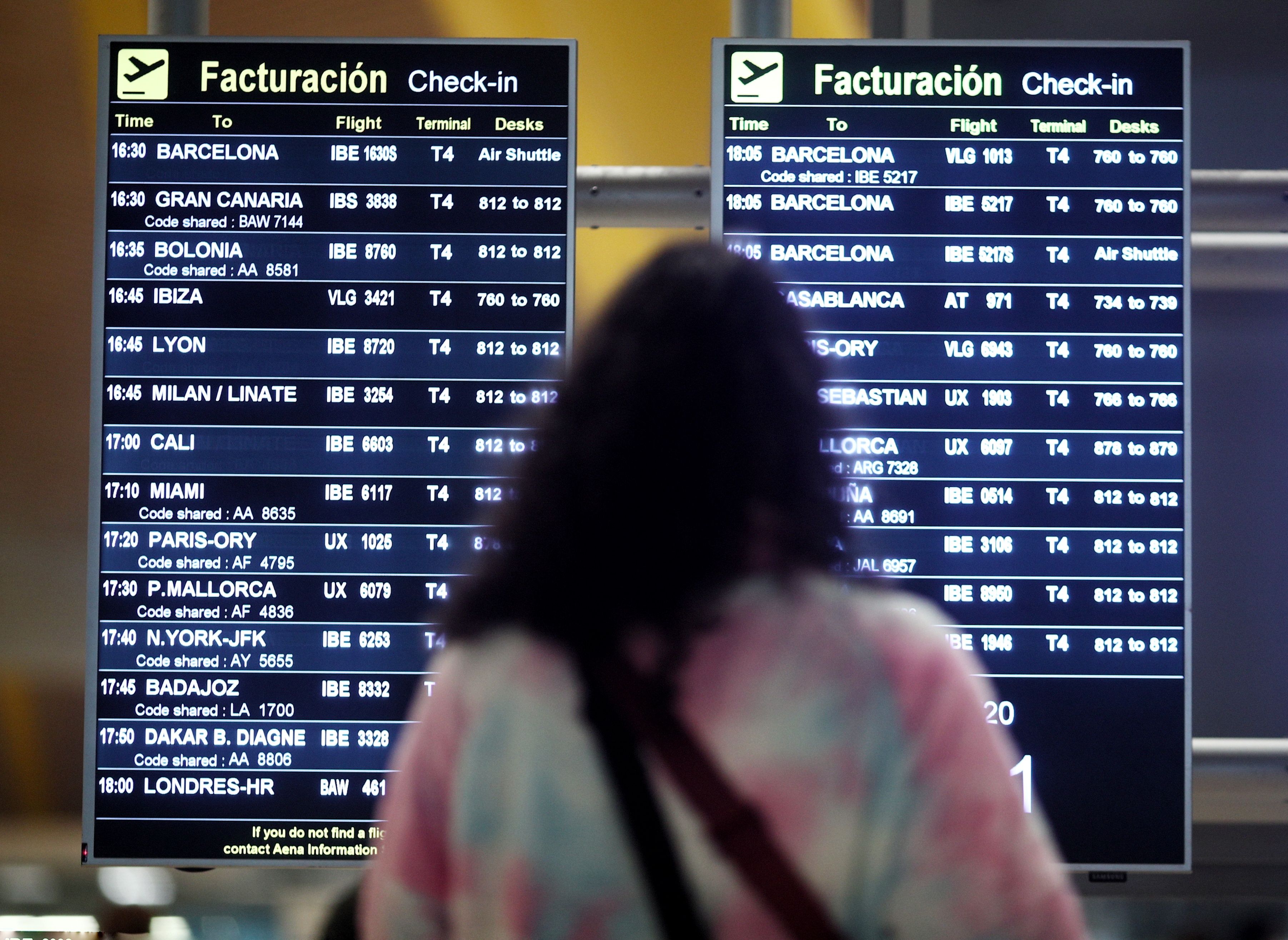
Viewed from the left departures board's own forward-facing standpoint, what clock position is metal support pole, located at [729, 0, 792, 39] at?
The metal support pole is roughly at 9 o'clock from the left departures board.

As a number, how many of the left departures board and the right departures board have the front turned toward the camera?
2

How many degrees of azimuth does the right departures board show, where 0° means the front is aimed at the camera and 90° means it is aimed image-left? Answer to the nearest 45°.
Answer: approximately 0°

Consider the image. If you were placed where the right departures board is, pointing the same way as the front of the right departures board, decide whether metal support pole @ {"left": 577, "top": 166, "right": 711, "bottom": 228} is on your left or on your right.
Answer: on your right

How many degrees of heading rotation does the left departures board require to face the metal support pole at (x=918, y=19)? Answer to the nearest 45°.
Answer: approximately 90° to its left
